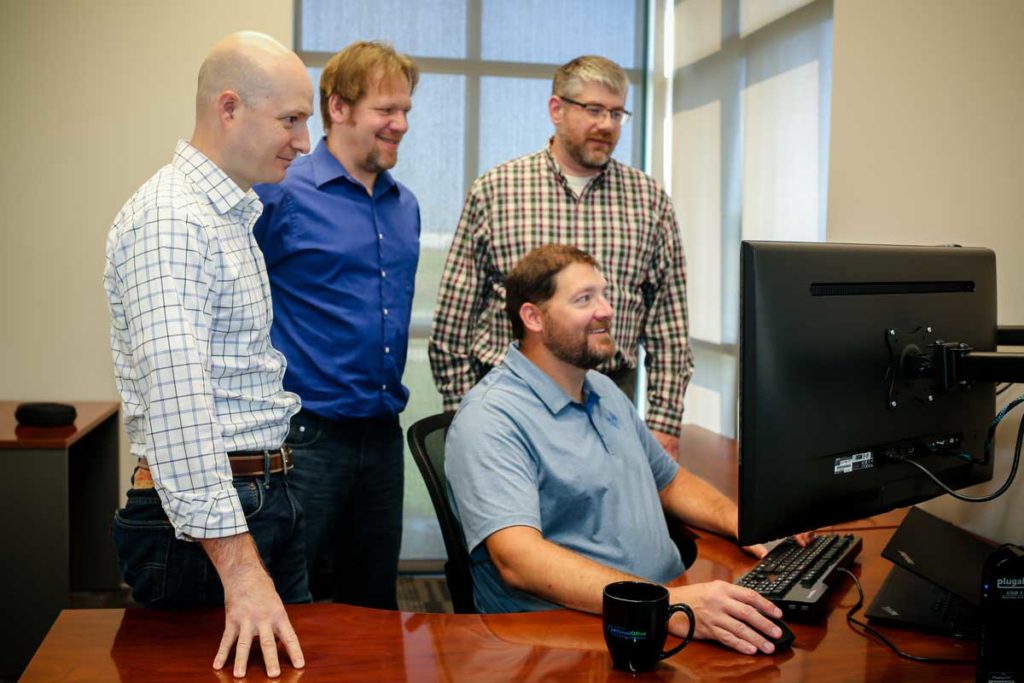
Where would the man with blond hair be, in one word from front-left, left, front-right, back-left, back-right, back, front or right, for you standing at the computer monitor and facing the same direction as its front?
front

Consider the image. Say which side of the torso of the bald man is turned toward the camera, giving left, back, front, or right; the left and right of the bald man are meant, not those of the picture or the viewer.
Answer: right

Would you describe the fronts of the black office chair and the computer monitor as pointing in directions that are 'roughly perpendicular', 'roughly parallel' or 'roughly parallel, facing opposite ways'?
roughly parallel, facing opposite ways

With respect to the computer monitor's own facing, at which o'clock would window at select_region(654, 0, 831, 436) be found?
The window is roughly at 1 o'clock from the computer monitor.

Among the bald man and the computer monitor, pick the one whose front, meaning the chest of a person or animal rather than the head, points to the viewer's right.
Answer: the bald man

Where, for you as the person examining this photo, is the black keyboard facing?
facing away from the viewer and to the left of the viewer

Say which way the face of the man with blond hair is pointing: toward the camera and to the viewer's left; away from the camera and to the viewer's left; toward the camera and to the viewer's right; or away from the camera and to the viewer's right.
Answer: toward the camera and to the viewer's right

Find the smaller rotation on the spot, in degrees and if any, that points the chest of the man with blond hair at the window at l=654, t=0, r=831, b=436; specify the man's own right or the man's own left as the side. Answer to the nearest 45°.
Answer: approximately 90° to the man's own left

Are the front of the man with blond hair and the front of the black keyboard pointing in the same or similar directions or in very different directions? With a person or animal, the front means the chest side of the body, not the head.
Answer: very different directions

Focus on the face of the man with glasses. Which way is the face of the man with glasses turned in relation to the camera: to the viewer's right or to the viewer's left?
to the viewer's right

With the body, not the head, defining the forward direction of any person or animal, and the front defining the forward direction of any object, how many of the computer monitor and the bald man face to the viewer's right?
1

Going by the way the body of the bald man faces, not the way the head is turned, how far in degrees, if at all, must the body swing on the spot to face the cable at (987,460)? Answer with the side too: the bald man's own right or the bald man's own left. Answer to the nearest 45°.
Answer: approximately 45° to the bald man's own right

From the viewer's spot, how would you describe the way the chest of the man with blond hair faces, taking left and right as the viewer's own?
facing the viewer and to the right of the viewer

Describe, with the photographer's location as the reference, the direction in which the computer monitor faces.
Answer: facing away from the viewer and to the left of the viewer

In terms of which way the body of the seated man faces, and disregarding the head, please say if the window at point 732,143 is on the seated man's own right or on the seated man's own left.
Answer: on the seated man's own left

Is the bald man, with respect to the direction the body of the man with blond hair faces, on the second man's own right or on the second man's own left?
on the second man's own right

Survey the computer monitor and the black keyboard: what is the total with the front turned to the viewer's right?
0

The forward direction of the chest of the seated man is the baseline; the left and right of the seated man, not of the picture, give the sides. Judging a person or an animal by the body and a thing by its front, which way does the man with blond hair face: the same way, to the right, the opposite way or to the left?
the same way
